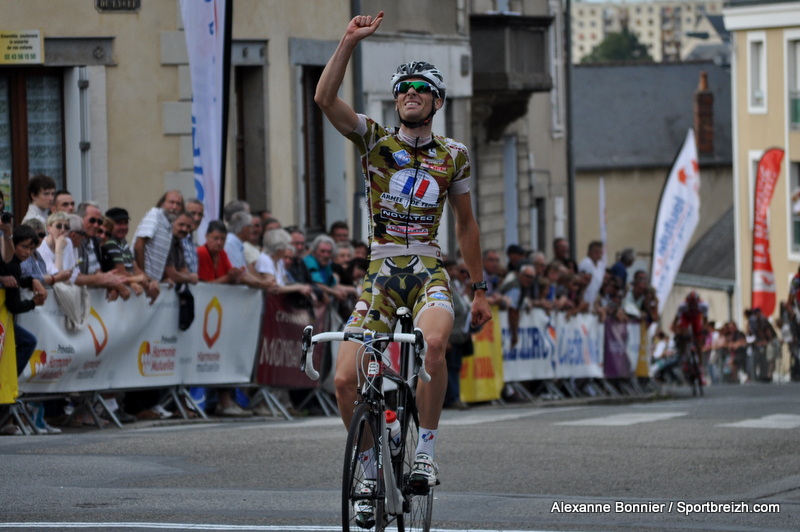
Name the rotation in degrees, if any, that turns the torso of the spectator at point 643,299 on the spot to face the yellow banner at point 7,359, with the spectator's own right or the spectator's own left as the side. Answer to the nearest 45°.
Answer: approximately 45° to the spectator's own right

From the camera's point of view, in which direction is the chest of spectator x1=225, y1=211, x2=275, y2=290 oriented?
to the viewer's right

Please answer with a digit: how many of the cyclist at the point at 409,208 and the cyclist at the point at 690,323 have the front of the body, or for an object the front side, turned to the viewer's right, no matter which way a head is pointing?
0

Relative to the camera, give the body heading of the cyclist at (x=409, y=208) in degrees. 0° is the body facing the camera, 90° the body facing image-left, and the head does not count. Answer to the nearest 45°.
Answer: approximately 0°

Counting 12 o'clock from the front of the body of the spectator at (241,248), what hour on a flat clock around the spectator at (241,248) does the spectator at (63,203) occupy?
the spectator at (63,203) is roughly at 4 o'clock from the spectator at (241,248).

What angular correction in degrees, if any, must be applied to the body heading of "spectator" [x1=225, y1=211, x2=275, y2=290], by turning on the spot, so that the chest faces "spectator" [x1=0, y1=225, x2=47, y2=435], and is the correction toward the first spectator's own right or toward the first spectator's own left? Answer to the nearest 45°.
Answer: approximately 135° to the first spectator's own right

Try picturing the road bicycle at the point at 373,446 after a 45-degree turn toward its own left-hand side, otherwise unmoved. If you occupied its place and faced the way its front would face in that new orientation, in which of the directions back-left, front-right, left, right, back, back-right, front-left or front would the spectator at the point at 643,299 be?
back-left

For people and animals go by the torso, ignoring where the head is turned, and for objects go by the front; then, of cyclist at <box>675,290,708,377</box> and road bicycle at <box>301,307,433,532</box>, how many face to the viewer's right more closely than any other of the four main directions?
0
